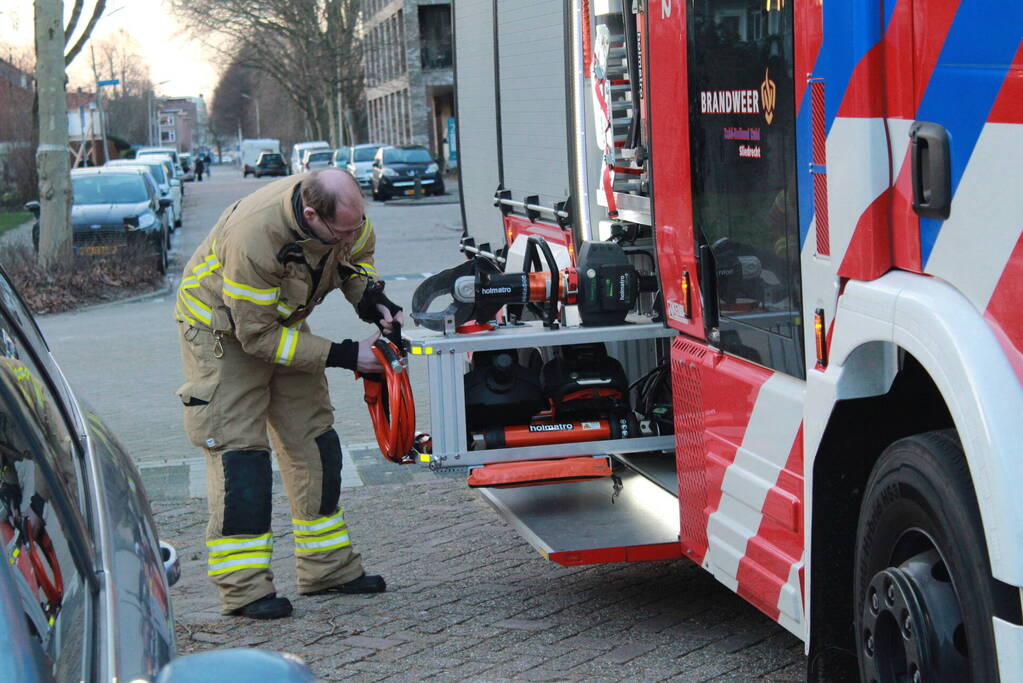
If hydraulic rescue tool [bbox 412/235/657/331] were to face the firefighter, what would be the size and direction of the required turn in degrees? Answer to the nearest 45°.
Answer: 0° — it already faces them

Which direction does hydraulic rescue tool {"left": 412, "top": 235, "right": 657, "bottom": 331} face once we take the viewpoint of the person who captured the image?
facing to the left of the viewer

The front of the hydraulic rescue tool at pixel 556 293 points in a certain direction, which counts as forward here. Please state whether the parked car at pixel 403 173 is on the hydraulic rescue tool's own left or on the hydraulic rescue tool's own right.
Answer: on the hydraulic rescue tool's own right

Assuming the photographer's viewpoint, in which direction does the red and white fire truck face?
facing the viewer and to the right of the viewer

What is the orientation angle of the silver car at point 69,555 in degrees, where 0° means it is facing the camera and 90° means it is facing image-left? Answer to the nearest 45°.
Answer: approximately 315°

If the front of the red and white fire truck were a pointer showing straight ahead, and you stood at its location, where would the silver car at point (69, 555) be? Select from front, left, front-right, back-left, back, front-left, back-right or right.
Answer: right

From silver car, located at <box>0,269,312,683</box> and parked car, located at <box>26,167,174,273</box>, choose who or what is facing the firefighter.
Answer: the parked car

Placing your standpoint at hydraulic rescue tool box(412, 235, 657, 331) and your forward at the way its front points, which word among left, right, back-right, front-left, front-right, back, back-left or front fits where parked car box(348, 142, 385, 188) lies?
right

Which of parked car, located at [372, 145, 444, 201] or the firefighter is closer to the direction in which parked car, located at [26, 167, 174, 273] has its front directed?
the firefighter

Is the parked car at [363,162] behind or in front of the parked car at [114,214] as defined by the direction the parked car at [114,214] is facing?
behind

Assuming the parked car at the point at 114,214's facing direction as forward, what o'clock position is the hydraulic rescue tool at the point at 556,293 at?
The hydraulic rescue tool is roughly at 12 o'clock from the parked car.

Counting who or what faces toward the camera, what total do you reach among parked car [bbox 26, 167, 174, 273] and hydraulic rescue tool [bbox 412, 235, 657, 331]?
1

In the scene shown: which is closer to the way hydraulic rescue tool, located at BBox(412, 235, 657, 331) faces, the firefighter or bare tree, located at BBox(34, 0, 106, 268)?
the firefighter

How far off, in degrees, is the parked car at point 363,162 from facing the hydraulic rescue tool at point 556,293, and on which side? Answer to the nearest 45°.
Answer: approximately 45° to its left

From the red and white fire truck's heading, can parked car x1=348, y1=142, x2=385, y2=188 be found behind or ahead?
behind

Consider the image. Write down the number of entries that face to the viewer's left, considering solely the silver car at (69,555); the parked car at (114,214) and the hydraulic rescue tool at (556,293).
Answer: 1

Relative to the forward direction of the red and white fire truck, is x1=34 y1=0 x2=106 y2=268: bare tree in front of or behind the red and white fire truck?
behind
